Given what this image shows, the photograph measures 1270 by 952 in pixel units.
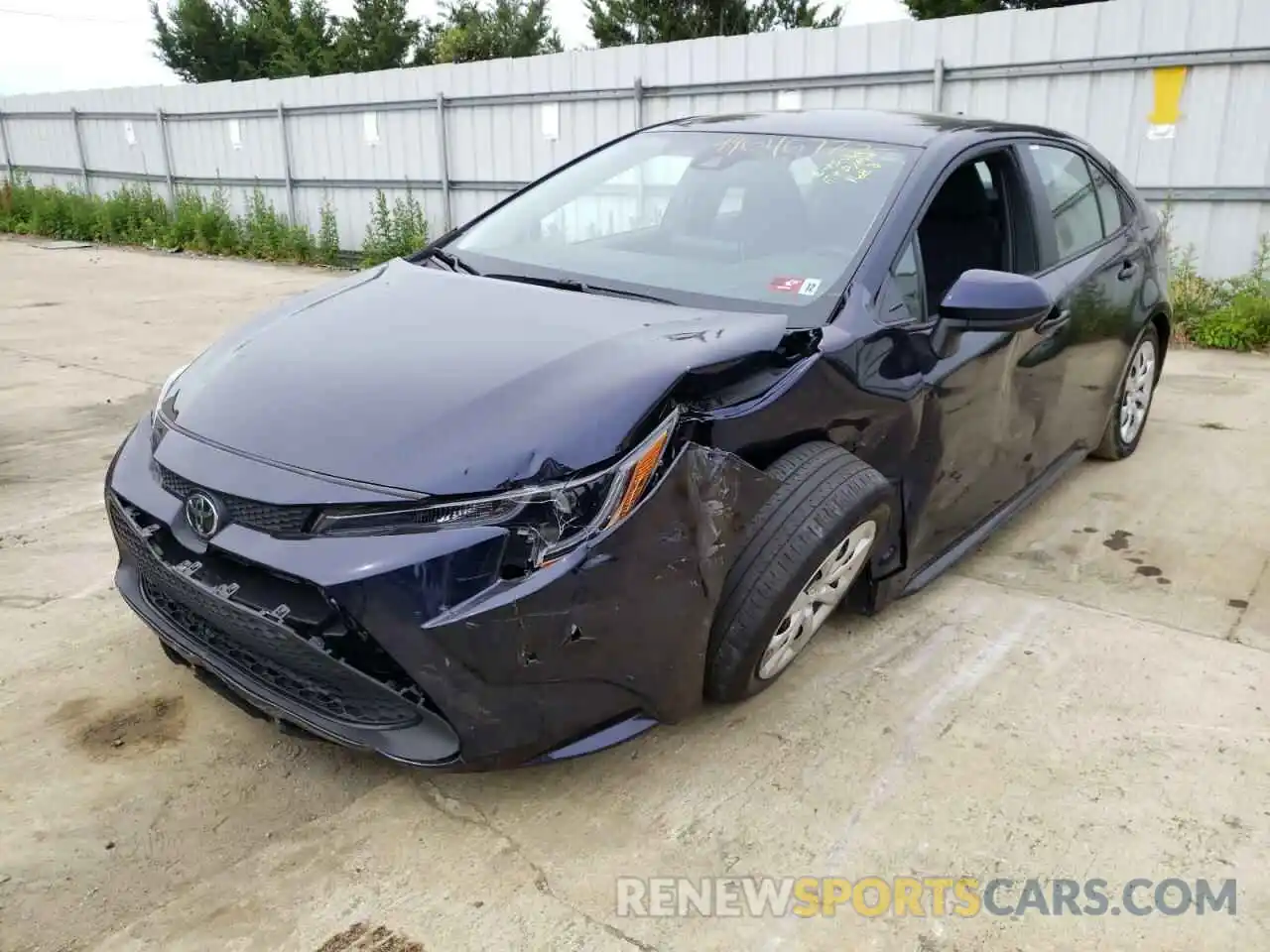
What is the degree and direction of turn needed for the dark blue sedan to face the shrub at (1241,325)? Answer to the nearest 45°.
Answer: approximately 180°

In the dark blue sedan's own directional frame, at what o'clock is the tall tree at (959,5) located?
The tall tree is roughly at 5 o'clock from the dark blue sedan.

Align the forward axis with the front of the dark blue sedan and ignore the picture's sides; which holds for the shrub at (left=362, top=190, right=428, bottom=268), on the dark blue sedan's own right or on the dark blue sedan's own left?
on the dark blue sedan's own right

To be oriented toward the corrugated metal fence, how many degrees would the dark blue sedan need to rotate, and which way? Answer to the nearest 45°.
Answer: approximately 135° to its right

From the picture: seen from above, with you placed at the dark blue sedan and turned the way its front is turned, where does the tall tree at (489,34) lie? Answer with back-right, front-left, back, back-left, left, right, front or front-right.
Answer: back-right

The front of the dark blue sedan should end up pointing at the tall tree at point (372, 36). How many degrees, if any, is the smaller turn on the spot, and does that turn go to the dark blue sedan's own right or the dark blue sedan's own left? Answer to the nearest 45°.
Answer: approximately 135° to the dark blue sedan's own right

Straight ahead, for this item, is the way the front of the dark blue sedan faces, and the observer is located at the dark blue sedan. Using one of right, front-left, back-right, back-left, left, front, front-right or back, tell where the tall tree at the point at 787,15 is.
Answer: back-right

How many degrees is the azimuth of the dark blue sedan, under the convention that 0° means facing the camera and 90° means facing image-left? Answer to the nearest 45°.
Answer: approximately 45°

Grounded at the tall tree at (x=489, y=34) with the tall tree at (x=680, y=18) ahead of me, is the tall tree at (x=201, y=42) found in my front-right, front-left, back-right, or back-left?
back-right

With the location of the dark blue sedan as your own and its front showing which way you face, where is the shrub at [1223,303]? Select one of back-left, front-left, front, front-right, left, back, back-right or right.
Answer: back

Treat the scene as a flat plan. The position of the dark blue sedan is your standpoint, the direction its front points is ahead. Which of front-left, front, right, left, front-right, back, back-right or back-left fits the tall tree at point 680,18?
back-right
